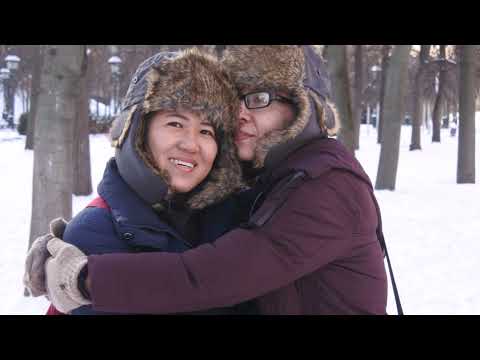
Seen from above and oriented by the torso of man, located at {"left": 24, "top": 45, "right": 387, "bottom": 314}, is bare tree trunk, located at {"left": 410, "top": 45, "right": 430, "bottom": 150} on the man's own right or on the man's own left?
on the man's own right

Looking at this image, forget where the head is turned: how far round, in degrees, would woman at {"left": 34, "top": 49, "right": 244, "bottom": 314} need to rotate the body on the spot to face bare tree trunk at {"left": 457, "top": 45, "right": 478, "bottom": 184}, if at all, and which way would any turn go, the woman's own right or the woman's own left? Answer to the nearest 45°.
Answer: approximately 90° to the woman's own left

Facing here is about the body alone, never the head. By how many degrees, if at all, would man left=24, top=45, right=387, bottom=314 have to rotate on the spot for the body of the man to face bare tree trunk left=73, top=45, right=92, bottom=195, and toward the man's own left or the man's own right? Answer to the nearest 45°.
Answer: approximately 90° to the man's own right

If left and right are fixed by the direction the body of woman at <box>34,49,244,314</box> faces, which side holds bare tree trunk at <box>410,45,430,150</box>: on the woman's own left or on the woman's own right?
on the woman's own left

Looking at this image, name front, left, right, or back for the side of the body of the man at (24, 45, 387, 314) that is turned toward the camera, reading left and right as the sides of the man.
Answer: left

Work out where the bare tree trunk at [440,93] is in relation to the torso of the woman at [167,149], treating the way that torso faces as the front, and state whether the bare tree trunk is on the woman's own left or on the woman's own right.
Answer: on the woman's own left

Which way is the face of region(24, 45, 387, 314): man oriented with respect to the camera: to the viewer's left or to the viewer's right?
to the viewer's left
